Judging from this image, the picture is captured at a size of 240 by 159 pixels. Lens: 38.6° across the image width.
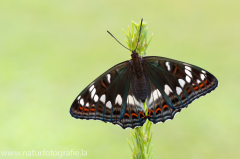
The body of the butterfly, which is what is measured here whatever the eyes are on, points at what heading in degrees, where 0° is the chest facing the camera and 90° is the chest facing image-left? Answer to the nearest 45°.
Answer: approximately 180°
